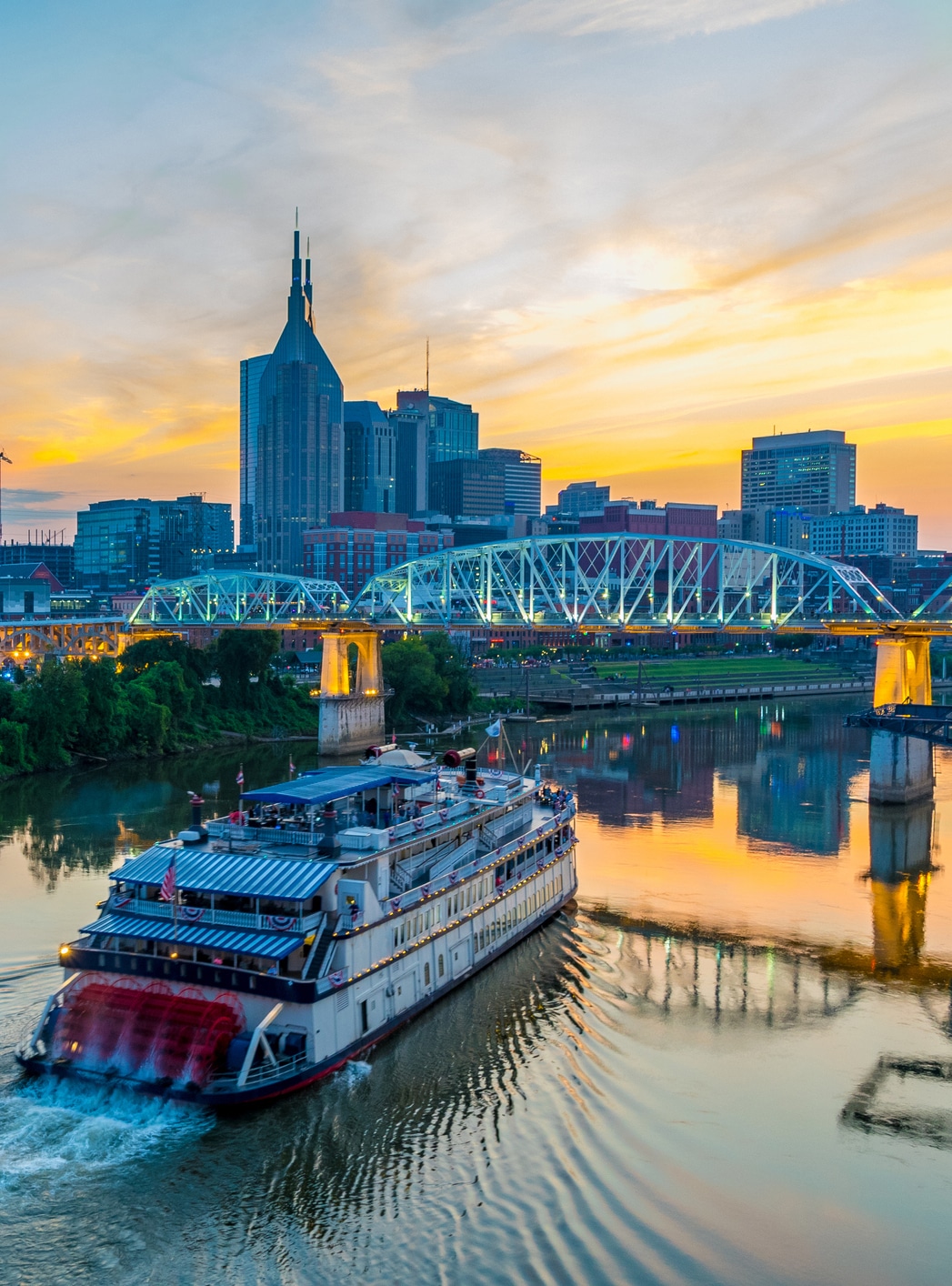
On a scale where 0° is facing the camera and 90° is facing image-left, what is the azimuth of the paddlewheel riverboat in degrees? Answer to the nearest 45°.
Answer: approximately 225°
